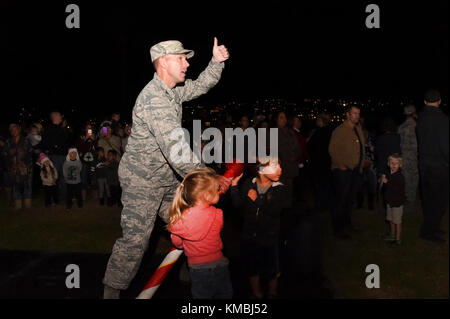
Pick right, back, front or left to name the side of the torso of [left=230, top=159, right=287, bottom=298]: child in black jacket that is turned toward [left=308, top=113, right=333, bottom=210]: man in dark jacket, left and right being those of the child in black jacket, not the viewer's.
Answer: back

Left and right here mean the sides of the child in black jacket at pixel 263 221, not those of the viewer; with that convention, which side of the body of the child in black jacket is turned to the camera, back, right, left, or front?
front

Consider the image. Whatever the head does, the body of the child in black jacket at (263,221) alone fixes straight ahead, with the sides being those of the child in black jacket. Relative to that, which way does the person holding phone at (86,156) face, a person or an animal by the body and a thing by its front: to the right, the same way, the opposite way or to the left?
the same way

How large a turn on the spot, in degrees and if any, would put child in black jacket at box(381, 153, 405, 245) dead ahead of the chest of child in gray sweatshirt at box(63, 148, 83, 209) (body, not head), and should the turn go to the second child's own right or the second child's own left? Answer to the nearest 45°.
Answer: approximately 45° to the second child's own left

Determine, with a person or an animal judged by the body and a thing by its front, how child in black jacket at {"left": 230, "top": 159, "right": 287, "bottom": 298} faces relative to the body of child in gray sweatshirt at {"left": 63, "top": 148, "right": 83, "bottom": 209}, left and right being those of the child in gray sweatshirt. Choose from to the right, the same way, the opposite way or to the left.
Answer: the same way

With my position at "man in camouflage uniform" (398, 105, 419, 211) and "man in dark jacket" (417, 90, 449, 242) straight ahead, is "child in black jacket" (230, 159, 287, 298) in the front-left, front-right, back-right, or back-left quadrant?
front-right

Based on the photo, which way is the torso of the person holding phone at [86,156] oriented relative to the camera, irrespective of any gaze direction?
toward the camera

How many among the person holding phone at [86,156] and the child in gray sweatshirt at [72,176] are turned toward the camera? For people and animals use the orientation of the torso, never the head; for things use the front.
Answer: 2

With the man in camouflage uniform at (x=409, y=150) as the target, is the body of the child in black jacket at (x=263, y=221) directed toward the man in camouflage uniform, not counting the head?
no

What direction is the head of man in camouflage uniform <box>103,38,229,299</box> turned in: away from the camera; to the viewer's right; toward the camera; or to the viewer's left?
to the viewer's right
